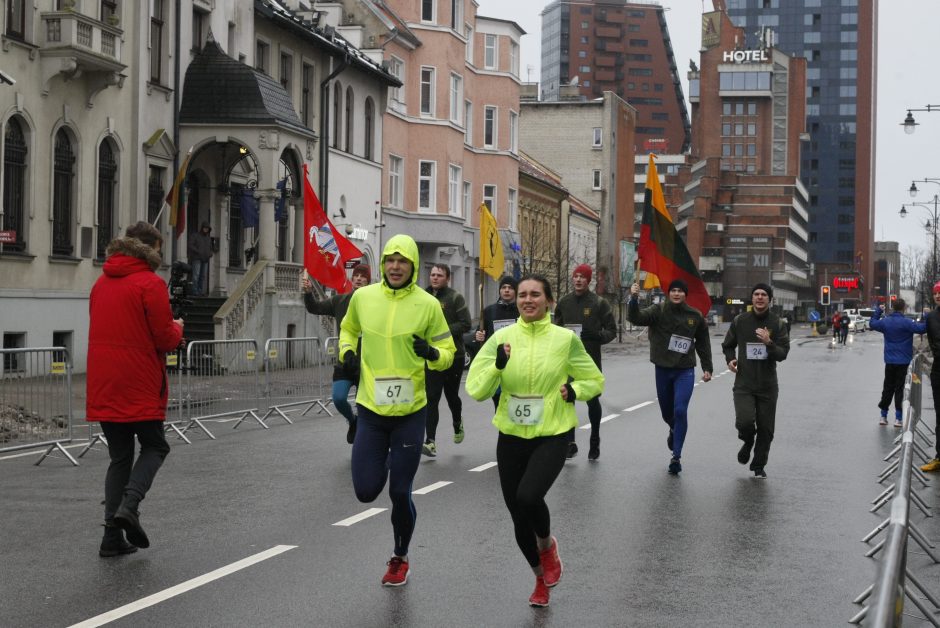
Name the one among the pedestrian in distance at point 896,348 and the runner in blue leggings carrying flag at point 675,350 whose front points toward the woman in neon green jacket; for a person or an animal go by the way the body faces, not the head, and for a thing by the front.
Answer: the runner in blue leggings carrying flag at point 675,350

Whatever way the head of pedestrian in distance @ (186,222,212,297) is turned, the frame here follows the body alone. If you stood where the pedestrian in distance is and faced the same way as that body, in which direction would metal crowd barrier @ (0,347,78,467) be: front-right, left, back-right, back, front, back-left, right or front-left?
front-right

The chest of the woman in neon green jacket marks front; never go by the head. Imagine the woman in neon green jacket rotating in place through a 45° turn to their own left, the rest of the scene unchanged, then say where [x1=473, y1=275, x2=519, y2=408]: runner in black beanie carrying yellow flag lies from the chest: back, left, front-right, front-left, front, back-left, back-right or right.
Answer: back-left

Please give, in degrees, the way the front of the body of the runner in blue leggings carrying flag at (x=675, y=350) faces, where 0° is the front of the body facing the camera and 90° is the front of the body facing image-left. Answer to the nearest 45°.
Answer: approximately 0°

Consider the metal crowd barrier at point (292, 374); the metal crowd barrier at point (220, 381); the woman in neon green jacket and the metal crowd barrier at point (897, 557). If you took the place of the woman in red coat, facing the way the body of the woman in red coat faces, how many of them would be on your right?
2

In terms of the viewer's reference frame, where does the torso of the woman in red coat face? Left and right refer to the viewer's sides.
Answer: facing away from the viewer and to the right of the viewer

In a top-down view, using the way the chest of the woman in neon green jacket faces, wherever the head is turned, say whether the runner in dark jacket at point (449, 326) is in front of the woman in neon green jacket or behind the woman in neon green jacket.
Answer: behind

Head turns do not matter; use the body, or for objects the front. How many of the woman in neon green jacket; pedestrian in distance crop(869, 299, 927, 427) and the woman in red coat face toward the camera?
1

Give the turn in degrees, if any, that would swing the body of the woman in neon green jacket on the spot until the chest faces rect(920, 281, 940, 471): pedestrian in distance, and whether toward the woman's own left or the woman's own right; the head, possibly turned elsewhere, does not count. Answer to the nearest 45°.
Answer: approximately 135° to the woman's own left
